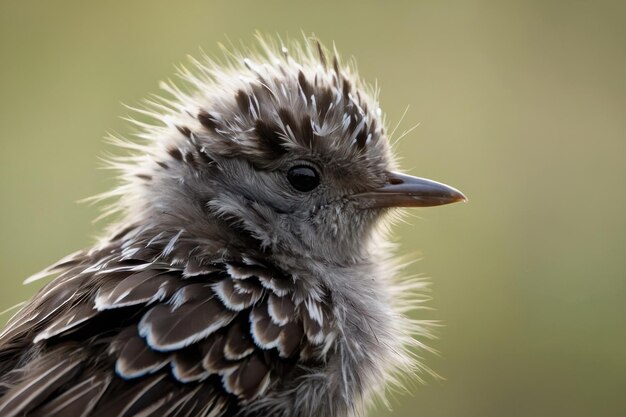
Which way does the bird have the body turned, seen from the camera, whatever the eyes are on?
to the viewer's right
